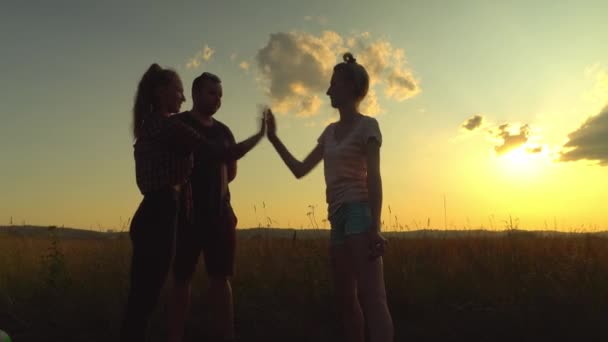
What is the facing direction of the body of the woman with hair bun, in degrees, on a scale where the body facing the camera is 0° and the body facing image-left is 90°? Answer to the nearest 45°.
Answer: approximately 45°

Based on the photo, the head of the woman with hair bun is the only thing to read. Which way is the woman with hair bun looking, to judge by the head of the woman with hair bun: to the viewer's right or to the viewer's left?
to the viewer's left

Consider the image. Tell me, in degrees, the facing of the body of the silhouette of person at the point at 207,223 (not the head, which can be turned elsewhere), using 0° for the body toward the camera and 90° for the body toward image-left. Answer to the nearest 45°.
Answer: approximately 315°

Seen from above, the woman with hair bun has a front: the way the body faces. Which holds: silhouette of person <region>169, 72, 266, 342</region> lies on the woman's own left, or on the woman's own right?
on the woman's own right
